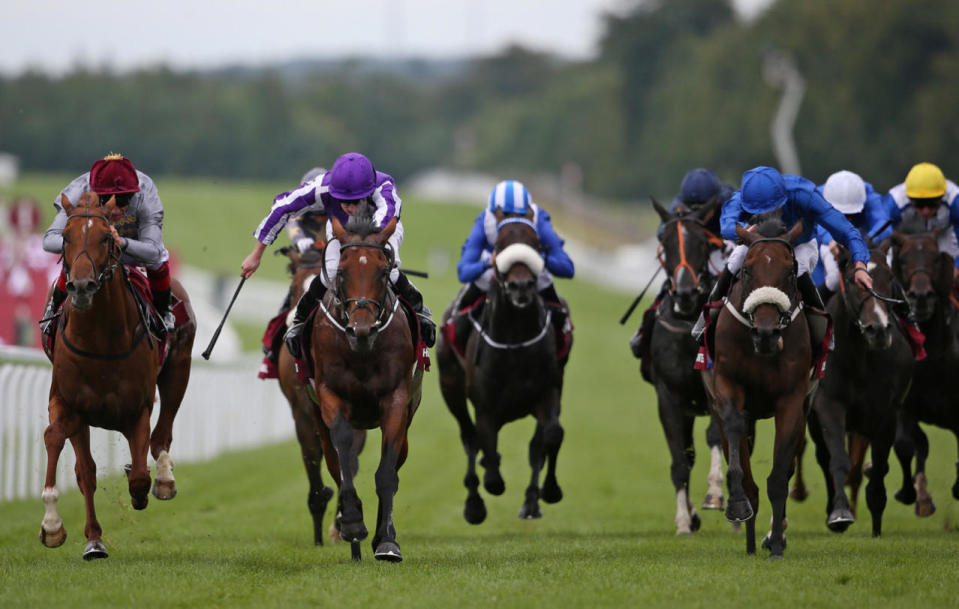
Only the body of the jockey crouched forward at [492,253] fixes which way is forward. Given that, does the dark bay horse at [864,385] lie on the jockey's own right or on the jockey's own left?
on the jockey's own left

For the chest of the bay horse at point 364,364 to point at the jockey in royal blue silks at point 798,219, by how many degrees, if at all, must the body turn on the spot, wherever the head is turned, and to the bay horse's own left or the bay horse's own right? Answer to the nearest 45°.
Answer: approximately 90° to the bay horse's own left

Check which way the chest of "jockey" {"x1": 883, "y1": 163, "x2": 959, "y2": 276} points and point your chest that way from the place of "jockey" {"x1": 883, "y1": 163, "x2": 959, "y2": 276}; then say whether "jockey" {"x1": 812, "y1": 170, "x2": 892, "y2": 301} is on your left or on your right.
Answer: on your right

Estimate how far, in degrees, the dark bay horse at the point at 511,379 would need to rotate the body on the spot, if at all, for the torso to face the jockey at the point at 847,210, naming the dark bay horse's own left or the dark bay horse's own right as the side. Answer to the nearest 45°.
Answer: approximately 90° to the dark bay horse's own left

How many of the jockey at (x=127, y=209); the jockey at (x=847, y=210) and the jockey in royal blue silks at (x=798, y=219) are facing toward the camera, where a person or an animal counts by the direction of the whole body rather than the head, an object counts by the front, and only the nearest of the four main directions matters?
3

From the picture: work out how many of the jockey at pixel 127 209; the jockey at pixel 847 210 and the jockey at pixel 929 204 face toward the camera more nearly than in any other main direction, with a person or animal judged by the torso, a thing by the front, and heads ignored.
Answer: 3

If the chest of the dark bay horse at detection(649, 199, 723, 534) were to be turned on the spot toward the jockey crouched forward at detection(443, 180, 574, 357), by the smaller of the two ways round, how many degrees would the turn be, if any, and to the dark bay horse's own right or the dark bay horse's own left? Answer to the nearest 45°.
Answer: approximately 90° to the dark bay horse's own right
